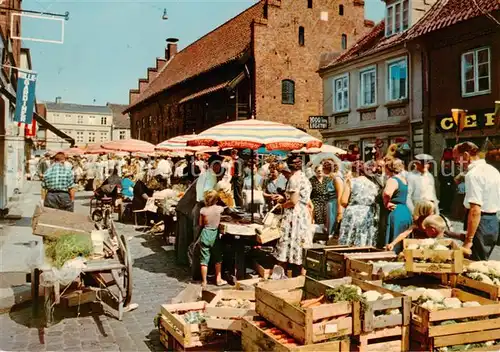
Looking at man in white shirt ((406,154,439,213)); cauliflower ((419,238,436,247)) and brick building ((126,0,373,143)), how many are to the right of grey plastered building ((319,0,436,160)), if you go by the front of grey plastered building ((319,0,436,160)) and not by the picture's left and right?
1

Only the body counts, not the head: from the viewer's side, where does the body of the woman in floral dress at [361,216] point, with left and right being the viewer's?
facing away from the viewer

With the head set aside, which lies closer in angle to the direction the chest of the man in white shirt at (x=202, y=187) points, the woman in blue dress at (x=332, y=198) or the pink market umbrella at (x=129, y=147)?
the woman in blue dress

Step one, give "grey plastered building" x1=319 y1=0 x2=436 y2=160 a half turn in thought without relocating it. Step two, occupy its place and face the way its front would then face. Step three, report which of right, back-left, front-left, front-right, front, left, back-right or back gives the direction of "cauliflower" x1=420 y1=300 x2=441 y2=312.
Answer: back-right

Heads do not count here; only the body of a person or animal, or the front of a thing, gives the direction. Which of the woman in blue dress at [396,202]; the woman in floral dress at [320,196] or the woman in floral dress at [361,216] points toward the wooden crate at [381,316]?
the woman in floral dress at [320,196]

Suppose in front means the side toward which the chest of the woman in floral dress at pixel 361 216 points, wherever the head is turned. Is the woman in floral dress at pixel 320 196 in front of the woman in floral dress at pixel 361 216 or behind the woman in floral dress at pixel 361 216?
in front

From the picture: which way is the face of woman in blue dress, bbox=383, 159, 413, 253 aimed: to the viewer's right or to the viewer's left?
to the viewer's left

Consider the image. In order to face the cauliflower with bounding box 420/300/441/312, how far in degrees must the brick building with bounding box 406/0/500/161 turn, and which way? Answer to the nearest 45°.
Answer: approximately 45° to its left

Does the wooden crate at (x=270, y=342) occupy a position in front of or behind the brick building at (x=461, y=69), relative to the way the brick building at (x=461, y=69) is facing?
in front
